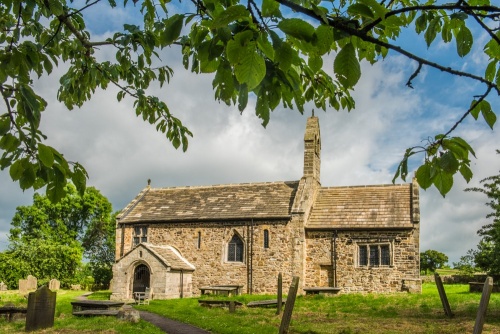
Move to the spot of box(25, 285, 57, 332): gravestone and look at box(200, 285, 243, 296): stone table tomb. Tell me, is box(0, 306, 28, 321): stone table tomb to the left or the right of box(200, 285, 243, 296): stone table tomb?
left

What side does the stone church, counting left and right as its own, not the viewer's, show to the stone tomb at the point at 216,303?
front

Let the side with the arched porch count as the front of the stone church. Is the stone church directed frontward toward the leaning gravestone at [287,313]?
yes

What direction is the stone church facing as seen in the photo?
toward the camera

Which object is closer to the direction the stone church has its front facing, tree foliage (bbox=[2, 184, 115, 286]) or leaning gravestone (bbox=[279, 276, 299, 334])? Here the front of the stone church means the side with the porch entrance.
the leaning gravestone

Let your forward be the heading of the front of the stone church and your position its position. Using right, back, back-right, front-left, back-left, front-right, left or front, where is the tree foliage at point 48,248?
back-right

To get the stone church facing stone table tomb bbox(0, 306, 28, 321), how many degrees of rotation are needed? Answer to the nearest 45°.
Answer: approximately 45° to its right

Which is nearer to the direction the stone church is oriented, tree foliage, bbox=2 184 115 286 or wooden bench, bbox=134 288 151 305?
the wooden bench

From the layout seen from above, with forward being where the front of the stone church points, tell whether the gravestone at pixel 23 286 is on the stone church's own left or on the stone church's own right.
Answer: on the stone church's own right
